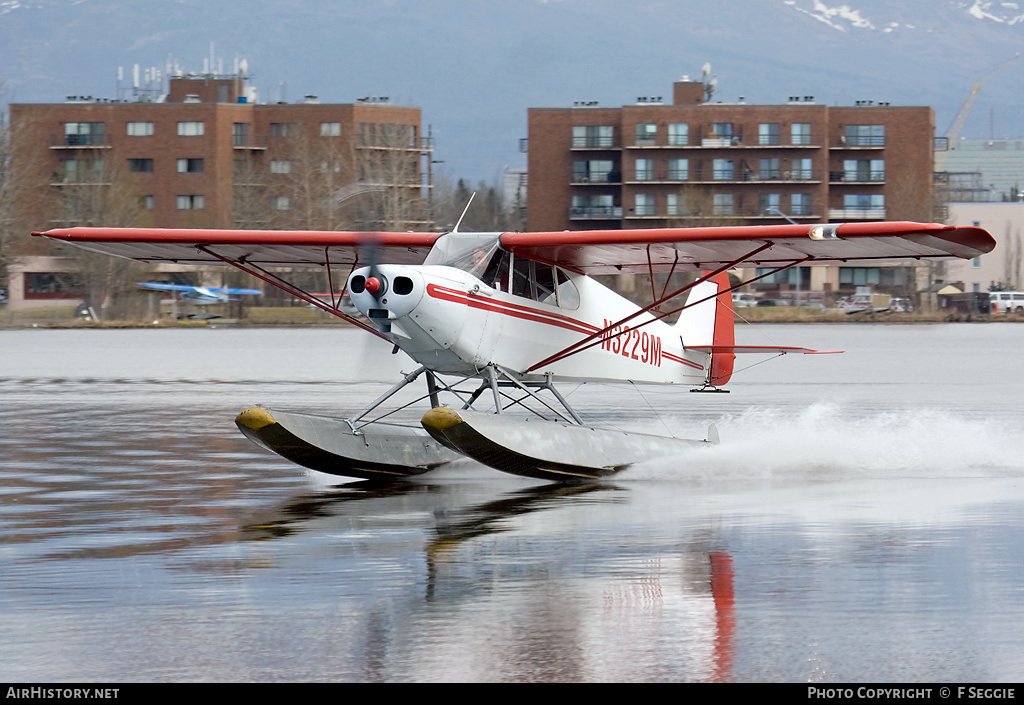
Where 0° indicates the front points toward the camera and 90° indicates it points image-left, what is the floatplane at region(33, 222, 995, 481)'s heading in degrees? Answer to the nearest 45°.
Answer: approximately 45°
